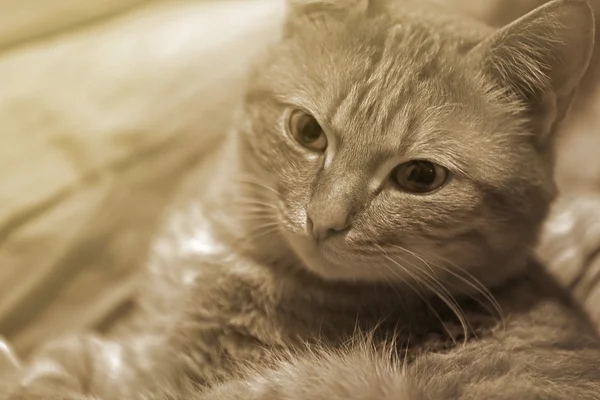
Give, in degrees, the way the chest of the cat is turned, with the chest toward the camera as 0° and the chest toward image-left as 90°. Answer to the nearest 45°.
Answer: approximately 45°
